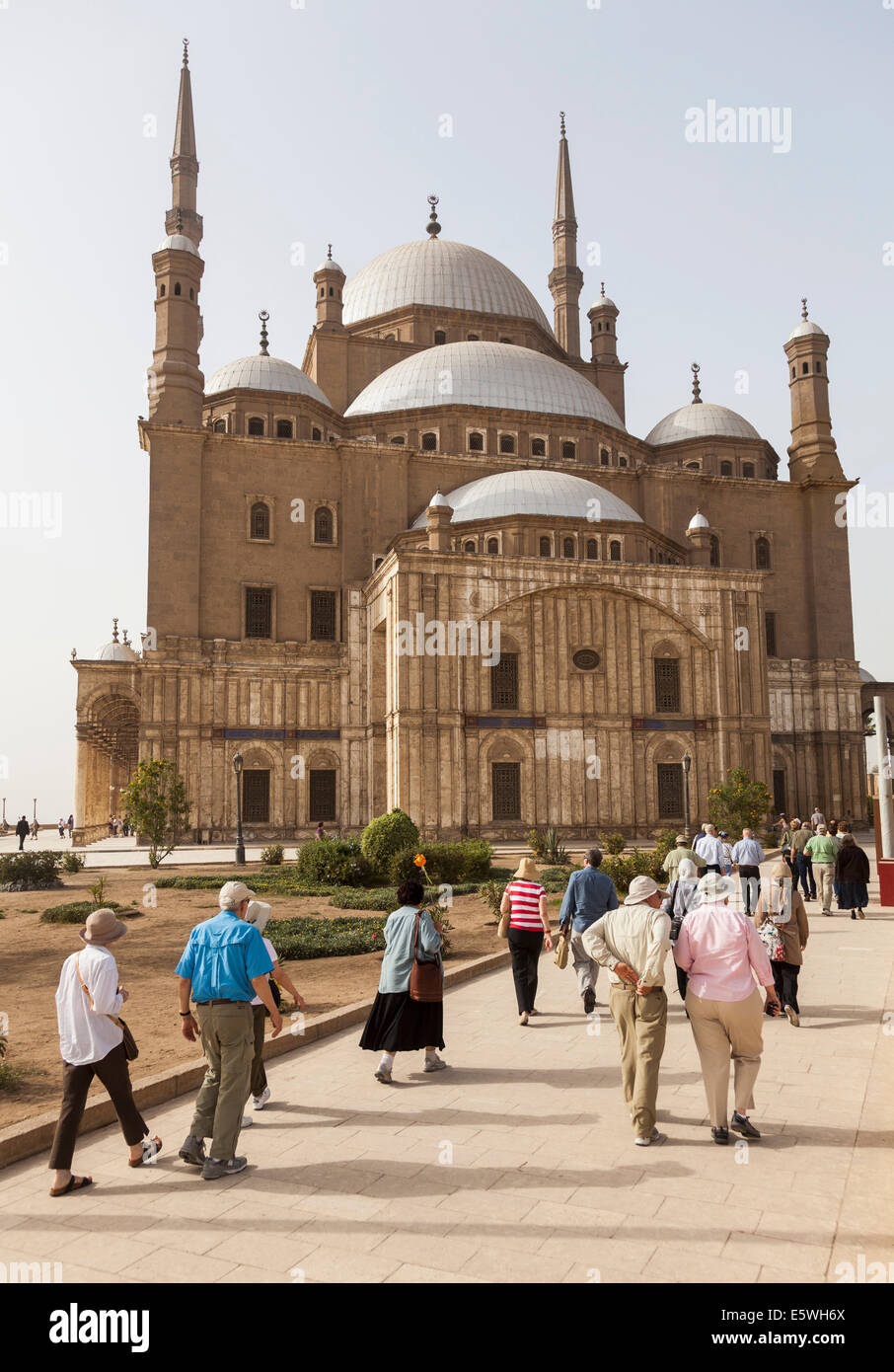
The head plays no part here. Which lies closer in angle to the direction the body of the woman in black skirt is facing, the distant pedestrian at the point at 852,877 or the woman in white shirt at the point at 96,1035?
the distant pedestrian

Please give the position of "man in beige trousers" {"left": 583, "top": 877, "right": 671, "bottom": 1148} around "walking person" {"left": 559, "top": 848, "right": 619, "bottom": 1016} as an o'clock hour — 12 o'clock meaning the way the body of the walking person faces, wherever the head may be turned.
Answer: The man in beige trousers is roughly at 6 o'clock from the walking person.

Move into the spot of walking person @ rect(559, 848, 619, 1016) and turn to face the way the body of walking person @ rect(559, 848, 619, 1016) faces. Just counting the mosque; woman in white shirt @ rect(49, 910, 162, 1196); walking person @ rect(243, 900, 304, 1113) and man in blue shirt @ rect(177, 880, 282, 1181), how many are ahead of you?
1

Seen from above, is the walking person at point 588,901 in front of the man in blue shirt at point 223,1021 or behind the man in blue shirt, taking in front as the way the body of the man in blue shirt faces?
in front

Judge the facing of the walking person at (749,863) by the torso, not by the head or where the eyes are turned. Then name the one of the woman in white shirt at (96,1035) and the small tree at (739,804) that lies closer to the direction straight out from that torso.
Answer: the small tree

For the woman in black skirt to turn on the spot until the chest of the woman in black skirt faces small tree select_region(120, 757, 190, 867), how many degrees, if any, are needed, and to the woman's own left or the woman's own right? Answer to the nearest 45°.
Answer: approximately 45° to the woman's own left

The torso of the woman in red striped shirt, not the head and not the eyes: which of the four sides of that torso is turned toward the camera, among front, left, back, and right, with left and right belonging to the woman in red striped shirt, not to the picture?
back

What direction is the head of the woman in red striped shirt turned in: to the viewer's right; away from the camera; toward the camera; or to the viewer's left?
away from the camera

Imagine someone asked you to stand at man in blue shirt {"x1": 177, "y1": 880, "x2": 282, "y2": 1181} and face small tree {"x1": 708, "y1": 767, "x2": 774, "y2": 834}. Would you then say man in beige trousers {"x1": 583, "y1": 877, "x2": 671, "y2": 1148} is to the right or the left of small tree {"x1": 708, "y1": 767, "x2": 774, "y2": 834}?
right

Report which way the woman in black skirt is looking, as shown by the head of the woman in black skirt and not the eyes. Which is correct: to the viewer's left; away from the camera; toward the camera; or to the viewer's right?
away from the camera

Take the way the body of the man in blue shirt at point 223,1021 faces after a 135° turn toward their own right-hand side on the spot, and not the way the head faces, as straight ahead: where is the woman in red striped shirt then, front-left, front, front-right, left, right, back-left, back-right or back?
back-left

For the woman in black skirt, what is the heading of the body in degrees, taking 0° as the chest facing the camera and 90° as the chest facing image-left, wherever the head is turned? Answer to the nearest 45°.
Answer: approximately 225°

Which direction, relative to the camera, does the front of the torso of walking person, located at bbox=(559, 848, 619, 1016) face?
away from the camera

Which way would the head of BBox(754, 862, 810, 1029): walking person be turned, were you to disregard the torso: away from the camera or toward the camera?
away from the camera
